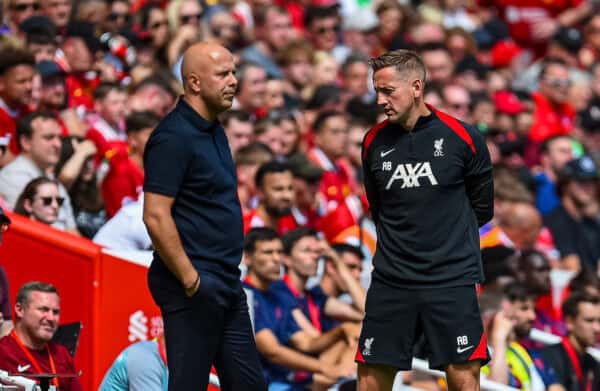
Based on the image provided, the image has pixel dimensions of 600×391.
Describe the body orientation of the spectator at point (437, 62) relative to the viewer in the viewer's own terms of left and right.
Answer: facing the viewer

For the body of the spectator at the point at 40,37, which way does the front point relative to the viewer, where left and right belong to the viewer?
facing the viewer and to the right of the viewer

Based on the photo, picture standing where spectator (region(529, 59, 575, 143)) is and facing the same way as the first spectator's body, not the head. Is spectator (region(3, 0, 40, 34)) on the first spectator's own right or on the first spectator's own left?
on the first spectator's own right

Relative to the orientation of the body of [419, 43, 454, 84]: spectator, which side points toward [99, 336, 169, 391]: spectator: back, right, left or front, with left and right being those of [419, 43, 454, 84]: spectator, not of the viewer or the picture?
front

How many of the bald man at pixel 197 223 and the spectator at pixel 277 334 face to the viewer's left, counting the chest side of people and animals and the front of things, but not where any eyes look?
0

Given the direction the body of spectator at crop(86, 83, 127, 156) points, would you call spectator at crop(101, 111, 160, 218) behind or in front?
in front
